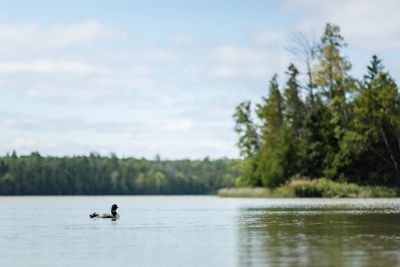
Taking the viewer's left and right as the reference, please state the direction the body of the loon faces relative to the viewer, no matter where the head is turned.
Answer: facing to the right of the viewer
